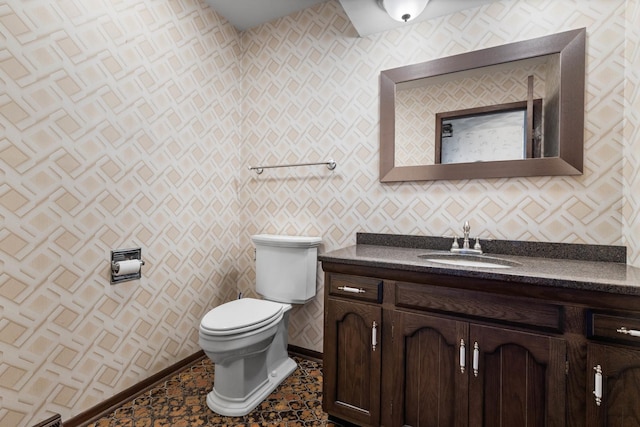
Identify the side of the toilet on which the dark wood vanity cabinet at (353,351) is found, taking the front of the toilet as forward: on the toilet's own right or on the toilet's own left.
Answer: on the toilet's own left

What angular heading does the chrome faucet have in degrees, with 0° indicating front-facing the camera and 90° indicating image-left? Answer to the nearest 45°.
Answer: approximately 0°

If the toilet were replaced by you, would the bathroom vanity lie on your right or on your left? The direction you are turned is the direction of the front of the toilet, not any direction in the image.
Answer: on your left

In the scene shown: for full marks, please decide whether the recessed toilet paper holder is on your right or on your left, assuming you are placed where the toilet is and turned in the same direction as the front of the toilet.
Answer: on your right

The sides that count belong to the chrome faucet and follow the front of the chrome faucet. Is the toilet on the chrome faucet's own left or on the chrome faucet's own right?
on the chrome faucet's own right

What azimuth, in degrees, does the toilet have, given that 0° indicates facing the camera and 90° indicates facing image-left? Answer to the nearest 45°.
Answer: approximately 45°

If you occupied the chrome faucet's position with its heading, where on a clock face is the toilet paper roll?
The toilet paper roll is roughly at 2 o'clock from the chrome faucet.

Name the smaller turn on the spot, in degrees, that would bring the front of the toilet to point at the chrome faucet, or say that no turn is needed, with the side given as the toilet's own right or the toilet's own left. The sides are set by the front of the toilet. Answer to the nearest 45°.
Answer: approximately 135° to the toilet's own left
